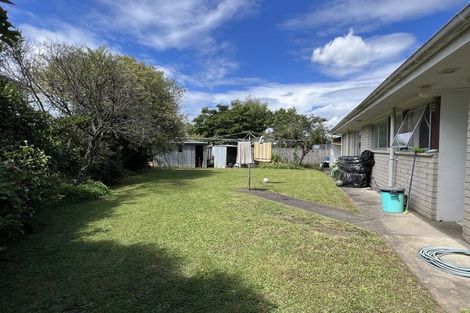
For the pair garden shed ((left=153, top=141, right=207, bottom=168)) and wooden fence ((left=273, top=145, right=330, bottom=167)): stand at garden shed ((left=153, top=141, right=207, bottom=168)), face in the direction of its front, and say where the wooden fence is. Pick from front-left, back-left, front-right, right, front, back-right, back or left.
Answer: left

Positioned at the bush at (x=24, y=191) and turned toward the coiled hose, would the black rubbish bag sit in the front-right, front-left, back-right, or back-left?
front-left

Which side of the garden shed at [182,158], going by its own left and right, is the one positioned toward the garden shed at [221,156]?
left

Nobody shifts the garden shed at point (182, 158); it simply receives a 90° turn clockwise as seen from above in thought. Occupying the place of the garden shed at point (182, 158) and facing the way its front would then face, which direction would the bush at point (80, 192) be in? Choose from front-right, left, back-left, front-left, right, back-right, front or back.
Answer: left

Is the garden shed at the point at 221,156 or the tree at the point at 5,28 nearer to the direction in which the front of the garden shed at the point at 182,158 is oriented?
the tree

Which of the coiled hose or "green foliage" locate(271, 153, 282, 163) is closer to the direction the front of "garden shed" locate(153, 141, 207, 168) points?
the coiled hose

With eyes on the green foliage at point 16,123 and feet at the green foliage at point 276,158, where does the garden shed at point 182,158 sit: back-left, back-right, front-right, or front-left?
front-right

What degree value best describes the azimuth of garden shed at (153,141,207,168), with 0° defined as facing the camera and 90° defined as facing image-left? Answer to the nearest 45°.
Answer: approximately 0°

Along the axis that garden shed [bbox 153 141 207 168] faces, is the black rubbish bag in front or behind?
in front

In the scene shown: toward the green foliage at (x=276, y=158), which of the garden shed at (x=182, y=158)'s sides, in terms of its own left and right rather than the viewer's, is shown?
left

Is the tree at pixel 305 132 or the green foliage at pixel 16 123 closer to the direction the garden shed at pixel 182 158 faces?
the green foliage

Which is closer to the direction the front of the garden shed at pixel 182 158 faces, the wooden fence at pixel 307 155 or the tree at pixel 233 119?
the wooden fence

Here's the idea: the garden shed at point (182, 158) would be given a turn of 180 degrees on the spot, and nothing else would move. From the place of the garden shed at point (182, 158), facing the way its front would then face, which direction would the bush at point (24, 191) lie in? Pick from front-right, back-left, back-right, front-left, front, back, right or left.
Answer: back

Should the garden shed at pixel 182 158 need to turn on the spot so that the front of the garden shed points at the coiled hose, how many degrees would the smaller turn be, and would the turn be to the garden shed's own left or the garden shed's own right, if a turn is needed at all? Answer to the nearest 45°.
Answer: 0° — it already faces it

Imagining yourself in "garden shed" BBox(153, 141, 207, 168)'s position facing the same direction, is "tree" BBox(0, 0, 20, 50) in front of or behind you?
in front
